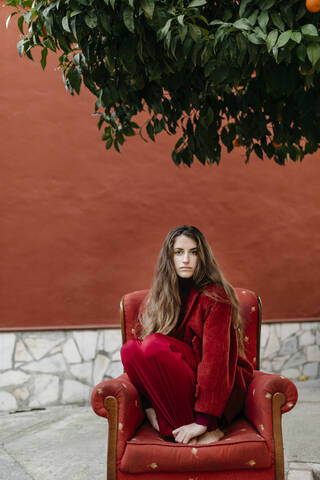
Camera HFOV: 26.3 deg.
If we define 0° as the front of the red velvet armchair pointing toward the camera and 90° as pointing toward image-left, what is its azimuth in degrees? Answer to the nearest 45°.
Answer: approximately 0°

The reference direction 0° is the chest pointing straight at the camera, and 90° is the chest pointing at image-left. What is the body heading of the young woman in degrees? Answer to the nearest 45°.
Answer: approximately 45°
